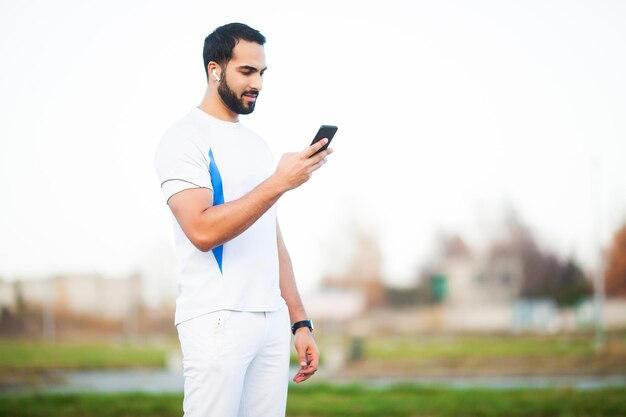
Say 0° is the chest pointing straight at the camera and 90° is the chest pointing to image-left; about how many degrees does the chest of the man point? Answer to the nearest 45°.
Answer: approximately 315°
